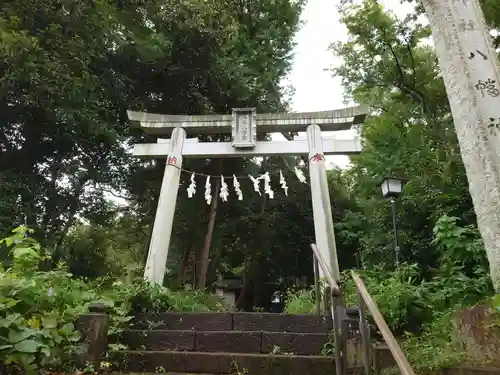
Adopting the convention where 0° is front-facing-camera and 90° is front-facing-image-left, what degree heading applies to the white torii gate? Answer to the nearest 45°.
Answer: approximately 0°

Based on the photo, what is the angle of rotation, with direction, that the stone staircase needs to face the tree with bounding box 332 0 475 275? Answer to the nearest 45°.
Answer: approximately 135° to its left

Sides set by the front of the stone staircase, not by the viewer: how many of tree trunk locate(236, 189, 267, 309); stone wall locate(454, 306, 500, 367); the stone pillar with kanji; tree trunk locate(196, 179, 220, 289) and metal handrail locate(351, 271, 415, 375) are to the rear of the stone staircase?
2

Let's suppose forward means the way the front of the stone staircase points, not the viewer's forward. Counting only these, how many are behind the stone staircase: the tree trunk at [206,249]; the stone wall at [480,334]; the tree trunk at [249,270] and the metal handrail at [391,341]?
2

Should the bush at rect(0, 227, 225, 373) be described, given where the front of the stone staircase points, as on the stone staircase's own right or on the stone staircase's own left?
on the stone staircase's own right

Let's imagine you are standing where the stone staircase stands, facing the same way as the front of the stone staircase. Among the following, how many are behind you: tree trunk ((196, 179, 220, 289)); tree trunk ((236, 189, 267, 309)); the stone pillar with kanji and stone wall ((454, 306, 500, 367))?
2

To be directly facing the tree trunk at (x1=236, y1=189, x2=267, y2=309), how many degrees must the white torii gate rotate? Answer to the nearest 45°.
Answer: approximately 180°

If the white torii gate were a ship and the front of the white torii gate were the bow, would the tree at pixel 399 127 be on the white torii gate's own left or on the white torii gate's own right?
on the white torii gate's own left

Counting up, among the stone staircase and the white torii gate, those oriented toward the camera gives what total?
2

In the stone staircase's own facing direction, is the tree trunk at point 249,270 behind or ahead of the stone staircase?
behind

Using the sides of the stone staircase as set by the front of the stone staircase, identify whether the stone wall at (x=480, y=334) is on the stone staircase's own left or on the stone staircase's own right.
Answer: on the stone staircase's own left

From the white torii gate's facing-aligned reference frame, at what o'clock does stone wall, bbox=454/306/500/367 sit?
The stone wall is roughly at 11 o'clock from the white torii gate.

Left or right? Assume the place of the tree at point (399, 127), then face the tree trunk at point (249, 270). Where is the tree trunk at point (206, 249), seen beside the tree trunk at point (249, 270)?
left
